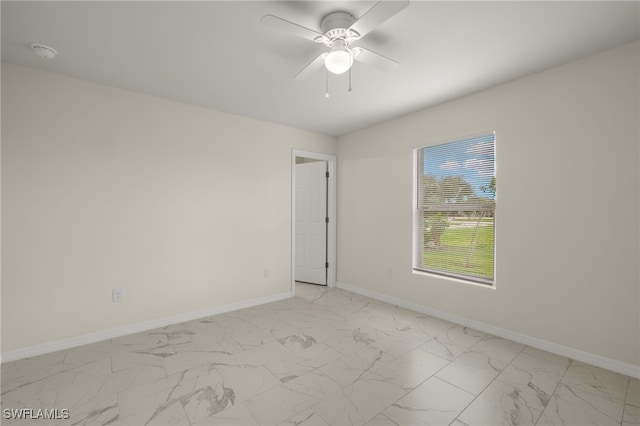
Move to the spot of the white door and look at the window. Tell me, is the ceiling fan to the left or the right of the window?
right

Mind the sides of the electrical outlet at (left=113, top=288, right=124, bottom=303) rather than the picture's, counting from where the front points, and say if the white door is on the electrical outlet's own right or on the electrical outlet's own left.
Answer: on the electrical outlet's own left

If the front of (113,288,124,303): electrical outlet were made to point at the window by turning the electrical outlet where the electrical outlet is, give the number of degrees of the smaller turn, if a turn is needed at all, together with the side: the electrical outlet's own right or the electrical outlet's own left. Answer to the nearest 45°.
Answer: approximately 45° to the electrical outlet's own left

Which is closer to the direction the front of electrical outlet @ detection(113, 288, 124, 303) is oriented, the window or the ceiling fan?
the ceiling fan

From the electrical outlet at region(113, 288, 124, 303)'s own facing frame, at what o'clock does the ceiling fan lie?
The ceiling fan is roughly at 11 o'clock from the electrical outlet.

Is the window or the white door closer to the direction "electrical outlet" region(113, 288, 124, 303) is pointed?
the window

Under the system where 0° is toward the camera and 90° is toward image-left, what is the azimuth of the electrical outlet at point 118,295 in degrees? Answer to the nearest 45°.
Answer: approximately 0°

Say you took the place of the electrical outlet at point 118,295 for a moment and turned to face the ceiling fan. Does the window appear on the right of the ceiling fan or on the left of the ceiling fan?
left
